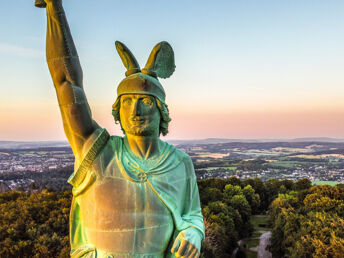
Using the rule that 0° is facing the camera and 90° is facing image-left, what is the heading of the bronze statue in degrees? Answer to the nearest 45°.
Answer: approximately 0°
